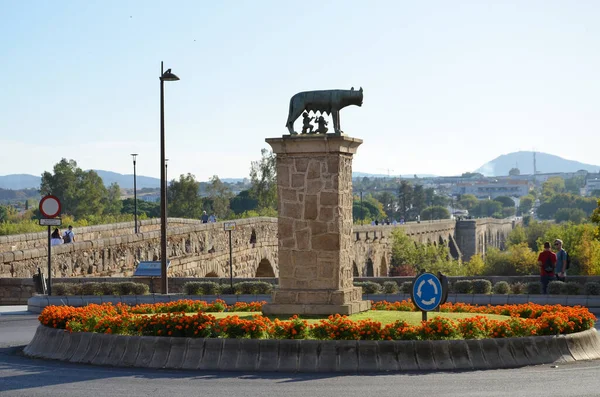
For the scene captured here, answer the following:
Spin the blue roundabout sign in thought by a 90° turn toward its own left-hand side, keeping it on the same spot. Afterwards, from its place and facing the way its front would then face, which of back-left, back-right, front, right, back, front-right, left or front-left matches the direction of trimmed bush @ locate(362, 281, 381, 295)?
left

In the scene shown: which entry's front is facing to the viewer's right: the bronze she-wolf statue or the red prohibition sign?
the bronze she-wolf statue

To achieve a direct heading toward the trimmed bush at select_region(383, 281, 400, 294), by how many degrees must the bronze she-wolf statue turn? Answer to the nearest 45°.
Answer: approximately 90° to its left

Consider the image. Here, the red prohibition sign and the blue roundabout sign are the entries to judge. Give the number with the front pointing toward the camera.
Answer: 2

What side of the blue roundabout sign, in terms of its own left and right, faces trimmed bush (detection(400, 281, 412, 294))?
back

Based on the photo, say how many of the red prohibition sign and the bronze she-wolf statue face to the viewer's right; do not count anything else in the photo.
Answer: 1

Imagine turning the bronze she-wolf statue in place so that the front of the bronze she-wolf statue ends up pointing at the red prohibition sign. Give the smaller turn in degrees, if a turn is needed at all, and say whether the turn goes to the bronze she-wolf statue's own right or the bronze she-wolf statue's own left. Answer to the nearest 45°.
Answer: approximately 135° to the bronze she-wolf statue's own left

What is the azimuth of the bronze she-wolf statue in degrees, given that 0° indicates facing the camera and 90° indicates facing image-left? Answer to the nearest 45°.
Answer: approximately 270°

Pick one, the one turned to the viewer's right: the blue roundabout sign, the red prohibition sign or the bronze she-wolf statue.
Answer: the bronze she-wolf statue

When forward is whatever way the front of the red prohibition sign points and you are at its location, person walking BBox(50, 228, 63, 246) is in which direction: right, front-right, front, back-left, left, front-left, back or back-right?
back

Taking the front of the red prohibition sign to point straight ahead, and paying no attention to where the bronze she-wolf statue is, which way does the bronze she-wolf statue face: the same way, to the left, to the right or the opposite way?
to the left

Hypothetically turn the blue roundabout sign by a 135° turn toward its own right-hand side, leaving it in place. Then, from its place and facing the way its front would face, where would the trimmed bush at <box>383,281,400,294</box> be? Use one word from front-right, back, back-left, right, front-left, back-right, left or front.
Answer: front-right

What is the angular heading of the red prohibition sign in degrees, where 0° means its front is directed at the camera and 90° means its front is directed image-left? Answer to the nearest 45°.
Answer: approximately 0°

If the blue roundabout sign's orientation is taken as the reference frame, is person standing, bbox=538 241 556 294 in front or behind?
behind

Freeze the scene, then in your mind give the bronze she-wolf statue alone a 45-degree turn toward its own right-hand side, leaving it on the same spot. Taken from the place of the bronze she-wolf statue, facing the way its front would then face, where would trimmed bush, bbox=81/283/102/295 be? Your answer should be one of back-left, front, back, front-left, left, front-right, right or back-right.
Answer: back
